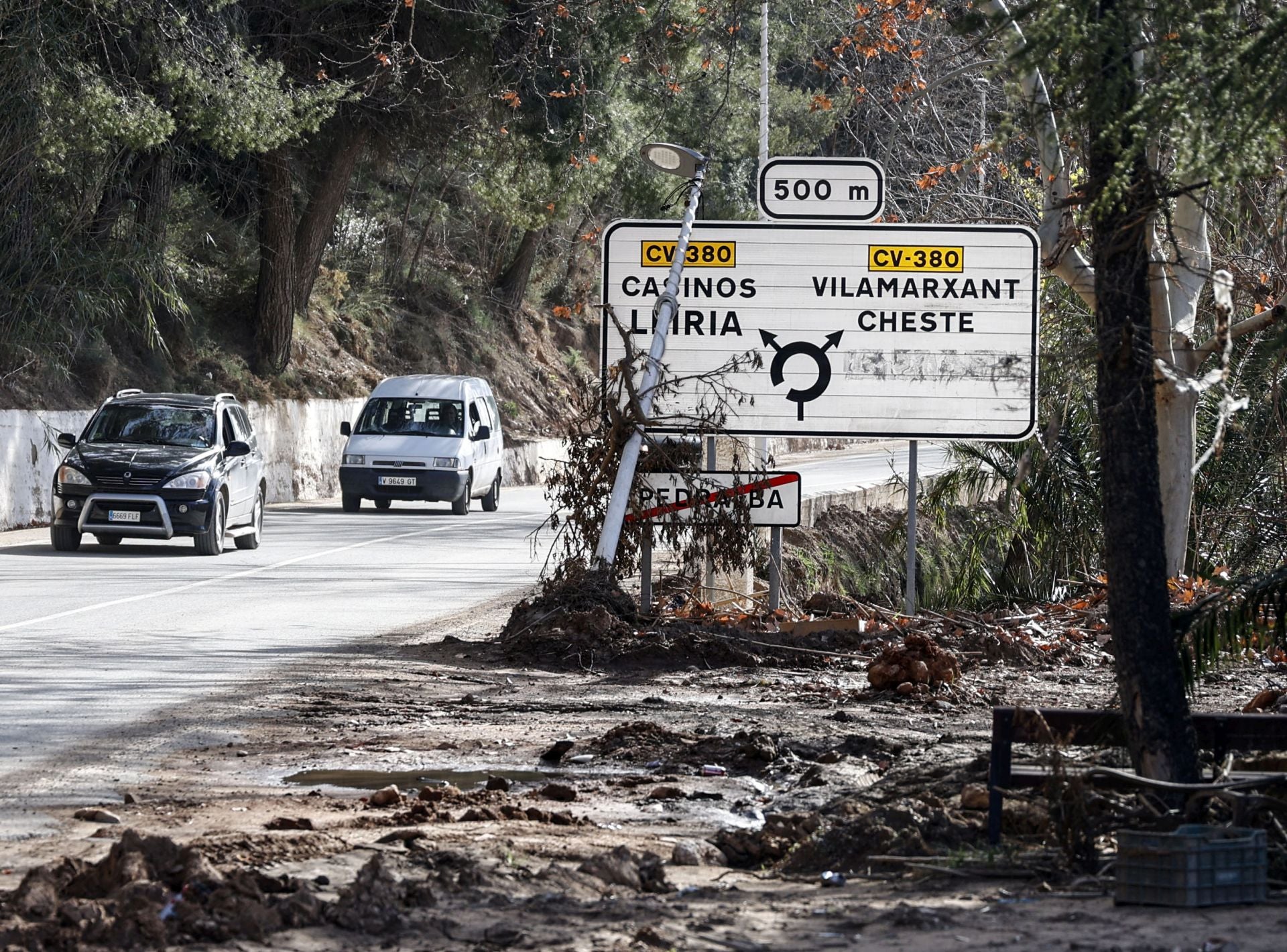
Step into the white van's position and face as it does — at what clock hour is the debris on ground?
The debris on ground is roughly at 12 o'clock from the white van.

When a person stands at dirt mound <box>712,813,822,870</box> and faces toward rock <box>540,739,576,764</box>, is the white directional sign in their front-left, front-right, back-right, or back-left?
front-right

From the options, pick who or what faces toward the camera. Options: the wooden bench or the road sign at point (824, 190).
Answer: the road sign

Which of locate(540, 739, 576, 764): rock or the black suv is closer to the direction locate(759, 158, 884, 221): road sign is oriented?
the rock

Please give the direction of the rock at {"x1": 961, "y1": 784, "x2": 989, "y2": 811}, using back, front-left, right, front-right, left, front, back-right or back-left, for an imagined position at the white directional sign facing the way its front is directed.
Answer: front

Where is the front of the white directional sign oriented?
toward the camera

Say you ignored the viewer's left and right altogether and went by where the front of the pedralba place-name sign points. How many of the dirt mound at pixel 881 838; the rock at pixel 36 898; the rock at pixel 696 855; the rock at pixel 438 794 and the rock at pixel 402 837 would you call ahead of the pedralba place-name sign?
5

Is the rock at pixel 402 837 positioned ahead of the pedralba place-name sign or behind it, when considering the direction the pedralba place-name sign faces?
ahead

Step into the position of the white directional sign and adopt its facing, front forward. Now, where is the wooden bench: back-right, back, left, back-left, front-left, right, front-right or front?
front

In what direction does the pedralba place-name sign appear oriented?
toward the camera

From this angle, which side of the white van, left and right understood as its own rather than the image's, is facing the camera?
front
